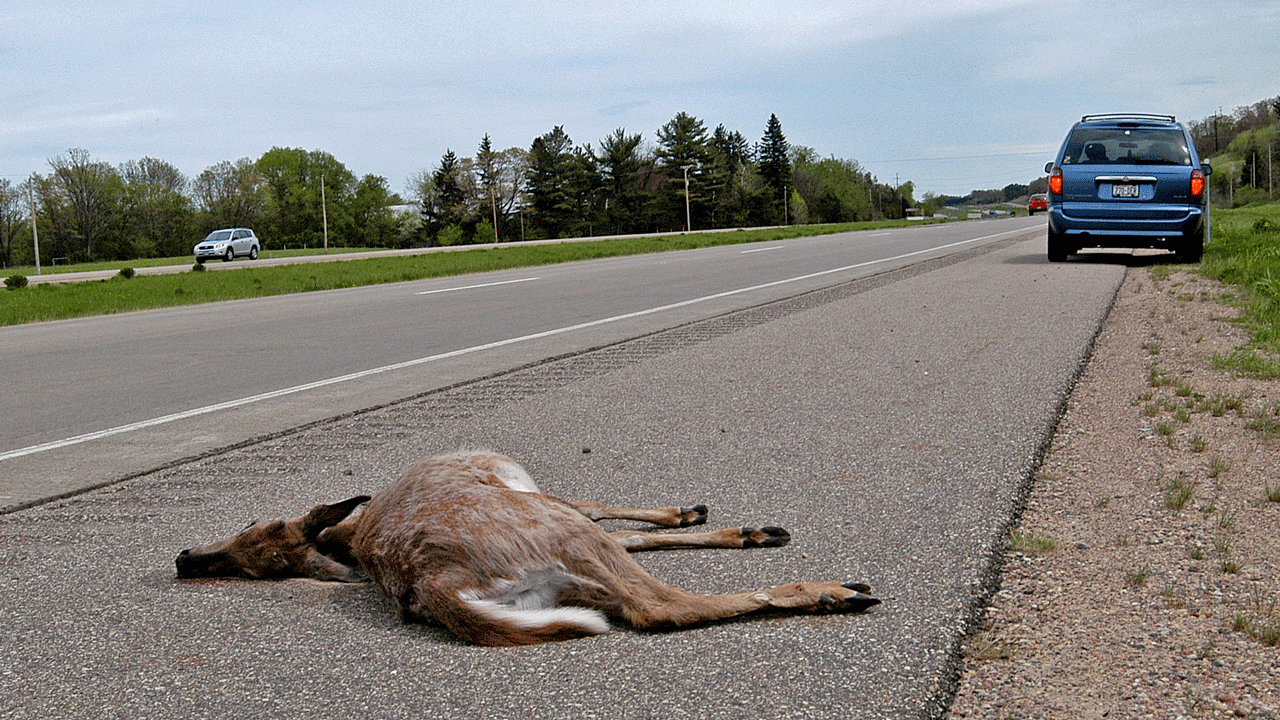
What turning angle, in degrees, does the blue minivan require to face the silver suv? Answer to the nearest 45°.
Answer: approximately 45° to its left

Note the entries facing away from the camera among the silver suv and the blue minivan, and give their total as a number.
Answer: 1

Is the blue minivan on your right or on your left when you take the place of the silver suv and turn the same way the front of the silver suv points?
on your left

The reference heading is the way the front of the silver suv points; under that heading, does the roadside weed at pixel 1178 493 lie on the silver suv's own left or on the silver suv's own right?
on the silver suv's own left

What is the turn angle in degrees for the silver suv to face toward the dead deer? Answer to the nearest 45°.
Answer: approximately 45° to its left

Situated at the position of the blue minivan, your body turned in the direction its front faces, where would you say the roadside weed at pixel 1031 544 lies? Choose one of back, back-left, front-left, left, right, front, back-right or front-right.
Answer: back

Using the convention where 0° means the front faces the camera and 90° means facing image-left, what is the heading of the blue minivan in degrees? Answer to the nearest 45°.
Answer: approximately 180°

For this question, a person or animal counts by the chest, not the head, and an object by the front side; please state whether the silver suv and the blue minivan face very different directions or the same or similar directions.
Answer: very different directions

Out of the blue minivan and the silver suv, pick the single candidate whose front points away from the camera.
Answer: the blue minivan

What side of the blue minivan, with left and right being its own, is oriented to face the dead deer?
back

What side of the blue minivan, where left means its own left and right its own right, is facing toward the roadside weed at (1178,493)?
back

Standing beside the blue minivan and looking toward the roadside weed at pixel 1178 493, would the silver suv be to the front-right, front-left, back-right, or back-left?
back-right

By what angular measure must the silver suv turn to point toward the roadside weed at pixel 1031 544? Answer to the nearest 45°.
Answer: approximately 45° to its left

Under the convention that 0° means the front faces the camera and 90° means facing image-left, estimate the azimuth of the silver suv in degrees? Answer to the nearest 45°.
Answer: approximately 45°
